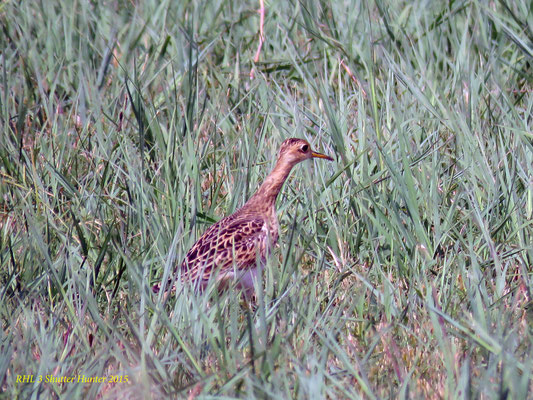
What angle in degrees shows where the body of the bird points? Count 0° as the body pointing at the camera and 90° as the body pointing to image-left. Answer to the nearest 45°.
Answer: approximately 270°
